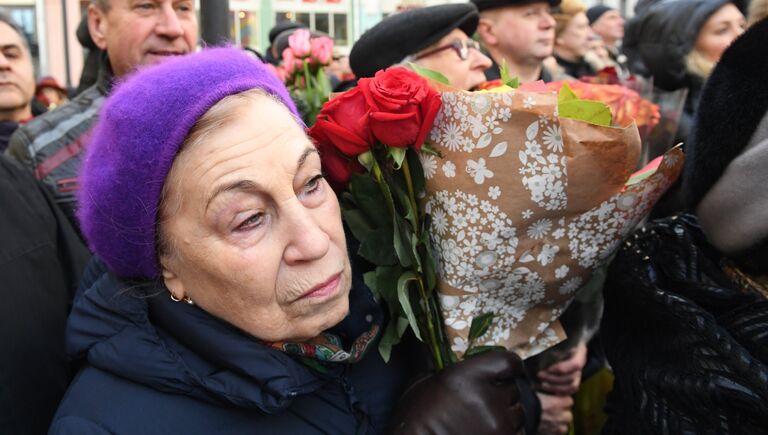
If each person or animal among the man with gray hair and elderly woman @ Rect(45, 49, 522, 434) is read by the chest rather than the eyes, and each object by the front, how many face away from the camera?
0

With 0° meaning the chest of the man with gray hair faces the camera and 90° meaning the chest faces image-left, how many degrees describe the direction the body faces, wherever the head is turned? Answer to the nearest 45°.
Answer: approximately 315°

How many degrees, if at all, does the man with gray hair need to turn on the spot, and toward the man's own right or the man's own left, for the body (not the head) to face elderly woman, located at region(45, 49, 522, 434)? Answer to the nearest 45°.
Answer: approximately 45° to the man's own right

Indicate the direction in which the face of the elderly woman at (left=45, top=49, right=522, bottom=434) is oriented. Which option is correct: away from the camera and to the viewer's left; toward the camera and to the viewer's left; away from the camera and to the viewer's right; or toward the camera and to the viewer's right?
toward the camera and to the viewer's right

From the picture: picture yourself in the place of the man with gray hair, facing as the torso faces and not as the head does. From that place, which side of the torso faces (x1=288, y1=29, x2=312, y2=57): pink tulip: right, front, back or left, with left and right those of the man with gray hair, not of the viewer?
left

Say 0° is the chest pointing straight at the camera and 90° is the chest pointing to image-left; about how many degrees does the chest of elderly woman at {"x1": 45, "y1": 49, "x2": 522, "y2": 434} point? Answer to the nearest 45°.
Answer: approximately 315°

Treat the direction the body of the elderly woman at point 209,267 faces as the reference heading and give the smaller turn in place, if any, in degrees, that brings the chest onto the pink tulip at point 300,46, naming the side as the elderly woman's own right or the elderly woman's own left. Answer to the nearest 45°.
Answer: approximately 135° to the elderly woman's own left

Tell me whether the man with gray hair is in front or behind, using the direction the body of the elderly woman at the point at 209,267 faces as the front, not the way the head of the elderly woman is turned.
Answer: behind
